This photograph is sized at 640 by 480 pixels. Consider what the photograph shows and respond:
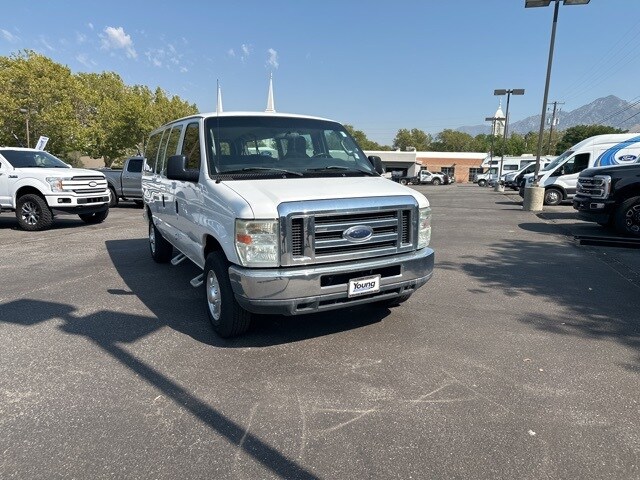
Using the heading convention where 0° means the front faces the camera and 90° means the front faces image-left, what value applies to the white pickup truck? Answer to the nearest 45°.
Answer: approximately 315°

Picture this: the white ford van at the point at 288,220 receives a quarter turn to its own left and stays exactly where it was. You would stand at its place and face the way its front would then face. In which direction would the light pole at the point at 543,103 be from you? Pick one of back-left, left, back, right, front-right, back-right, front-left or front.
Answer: front

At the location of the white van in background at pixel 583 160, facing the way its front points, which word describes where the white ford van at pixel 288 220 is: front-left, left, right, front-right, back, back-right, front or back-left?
front-left

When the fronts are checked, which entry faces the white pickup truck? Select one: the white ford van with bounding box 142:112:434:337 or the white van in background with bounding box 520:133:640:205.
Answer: the white van in background

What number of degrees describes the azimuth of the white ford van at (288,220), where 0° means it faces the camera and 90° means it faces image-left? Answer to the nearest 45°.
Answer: approximately 315°

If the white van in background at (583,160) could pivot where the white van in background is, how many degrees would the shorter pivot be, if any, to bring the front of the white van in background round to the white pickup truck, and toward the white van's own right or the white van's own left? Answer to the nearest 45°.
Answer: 0° — it already faces it

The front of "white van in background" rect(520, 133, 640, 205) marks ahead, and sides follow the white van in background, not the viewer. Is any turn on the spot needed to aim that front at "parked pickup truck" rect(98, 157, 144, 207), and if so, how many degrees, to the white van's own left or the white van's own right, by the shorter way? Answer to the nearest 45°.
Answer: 0° — it already faces it

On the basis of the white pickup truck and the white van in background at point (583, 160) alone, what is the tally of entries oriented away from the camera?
0

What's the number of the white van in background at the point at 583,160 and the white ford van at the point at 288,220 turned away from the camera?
0

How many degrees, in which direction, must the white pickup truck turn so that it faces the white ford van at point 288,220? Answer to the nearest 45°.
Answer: approximately 45° to its right

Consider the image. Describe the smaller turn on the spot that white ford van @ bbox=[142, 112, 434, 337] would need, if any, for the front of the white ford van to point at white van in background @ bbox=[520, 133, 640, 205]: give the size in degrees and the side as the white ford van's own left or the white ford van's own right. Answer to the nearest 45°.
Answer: approximately 90° to the white ford van's own left
